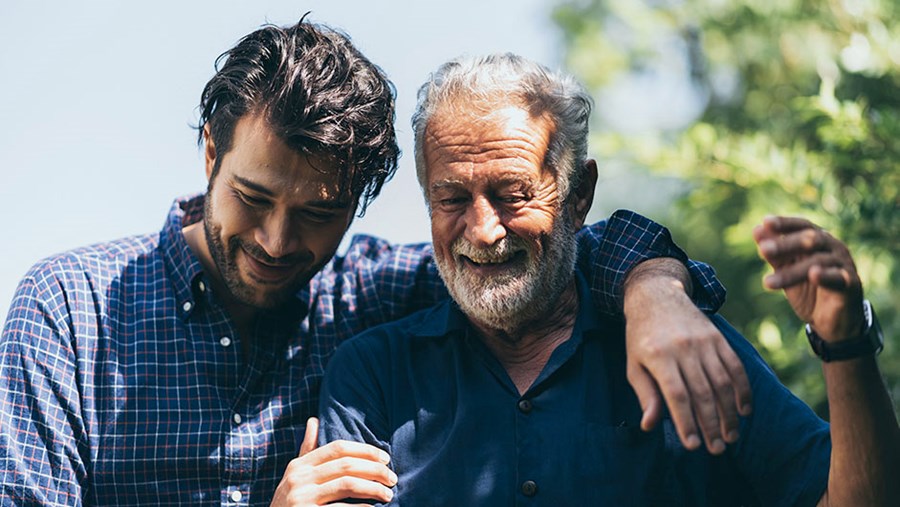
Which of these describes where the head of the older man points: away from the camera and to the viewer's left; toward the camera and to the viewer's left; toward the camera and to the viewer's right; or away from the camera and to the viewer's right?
toward the camera and to the viewer's left

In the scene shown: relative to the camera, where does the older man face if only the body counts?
toward the camera

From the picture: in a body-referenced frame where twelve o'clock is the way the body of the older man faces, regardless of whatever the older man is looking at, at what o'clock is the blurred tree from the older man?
The blurred tree is roughly at 7 o'clock from the older man.
